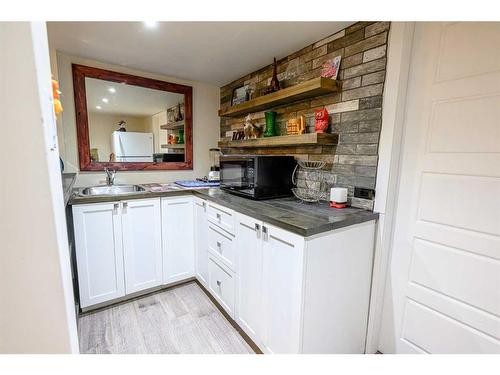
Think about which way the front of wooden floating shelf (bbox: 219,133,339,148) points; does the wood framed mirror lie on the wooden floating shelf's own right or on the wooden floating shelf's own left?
on the wooden floating shelf's own right

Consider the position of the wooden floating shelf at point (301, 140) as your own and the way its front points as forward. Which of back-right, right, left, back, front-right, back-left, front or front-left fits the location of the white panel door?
left

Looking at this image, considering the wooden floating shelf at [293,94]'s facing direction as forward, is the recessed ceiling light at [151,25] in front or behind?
in front

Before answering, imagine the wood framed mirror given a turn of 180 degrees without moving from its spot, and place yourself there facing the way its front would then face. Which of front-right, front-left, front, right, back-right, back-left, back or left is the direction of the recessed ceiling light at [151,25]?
back-left

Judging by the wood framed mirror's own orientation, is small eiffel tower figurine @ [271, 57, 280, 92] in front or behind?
in front

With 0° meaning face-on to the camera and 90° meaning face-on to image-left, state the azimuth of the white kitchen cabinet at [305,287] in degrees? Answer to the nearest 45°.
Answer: approximately 45°

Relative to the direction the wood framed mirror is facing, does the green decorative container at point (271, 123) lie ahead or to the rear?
ahead

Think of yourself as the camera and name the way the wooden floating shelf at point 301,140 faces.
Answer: facing the viewer and to the left of the viewer

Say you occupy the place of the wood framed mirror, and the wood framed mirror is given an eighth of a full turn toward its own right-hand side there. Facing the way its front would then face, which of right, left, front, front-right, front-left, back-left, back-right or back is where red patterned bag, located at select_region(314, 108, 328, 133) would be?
front-left

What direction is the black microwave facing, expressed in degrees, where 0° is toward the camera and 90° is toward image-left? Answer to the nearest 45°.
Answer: approximately 45°

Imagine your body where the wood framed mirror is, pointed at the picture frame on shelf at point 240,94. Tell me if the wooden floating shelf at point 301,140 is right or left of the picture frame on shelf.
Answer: right

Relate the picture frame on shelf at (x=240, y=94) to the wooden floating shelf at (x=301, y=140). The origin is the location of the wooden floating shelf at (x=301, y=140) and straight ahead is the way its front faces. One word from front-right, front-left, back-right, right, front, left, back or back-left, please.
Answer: right
